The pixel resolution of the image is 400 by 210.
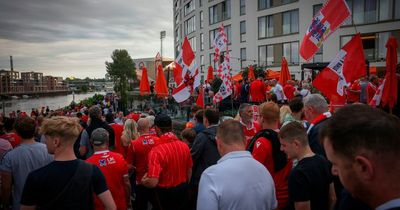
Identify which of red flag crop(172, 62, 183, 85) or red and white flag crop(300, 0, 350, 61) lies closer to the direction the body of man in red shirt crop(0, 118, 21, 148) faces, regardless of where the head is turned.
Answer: the red flag

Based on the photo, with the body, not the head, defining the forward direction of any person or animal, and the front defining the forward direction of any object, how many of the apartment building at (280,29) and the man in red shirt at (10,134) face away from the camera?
1

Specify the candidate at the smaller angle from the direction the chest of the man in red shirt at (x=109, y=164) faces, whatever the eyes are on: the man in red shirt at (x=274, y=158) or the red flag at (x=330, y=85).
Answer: the red flag

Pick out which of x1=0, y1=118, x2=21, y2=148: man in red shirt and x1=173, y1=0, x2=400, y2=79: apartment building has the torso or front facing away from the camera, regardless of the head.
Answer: the man in red shirt

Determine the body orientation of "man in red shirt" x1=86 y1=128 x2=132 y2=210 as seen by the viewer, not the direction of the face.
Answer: away from the camera

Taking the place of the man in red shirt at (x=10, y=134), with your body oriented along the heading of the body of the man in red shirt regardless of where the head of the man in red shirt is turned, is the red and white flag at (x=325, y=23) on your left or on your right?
on your right

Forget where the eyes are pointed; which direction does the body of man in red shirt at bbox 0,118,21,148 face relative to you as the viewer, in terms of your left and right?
facing away from the viewer

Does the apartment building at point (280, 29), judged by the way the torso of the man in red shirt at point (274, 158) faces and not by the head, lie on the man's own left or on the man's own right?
on the man's own right

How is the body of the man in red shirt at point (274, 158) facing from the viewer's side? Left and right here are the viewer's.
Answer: facing away from the viewer and to the left of the viewer

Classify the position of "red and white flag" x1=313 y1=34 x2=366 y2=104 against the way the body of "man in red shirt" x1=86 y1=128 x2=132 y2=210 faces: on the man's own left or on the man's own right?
on the man's own right

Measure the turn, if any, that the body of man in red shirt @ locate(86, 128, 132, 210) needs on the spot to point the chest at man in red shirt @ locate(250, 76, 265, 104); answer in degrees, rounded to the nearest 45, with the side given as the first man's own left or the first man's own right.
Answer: approximately 45° to the first man's own right

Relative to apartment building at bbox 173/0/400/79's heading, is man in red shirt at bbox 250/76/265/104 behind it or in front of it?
in front

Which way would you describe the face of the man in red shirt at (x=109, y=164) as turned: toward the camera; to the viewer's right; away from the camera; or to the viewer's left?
away from the camera

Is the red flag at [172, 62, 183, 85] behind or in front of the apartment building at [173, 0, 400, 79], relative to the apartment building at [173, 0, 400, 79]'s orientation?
in front

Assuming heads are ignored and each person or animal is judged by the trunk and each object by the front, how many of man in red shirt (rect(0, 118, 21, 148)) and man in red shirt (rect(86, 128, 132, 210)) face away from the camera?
2

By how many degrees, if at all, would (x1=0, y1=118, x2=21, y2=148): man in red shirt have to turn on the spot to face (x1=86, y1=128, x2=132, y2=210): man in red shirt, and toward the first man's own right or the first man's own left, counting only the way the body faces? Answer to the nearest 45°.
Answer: approximately 180°
